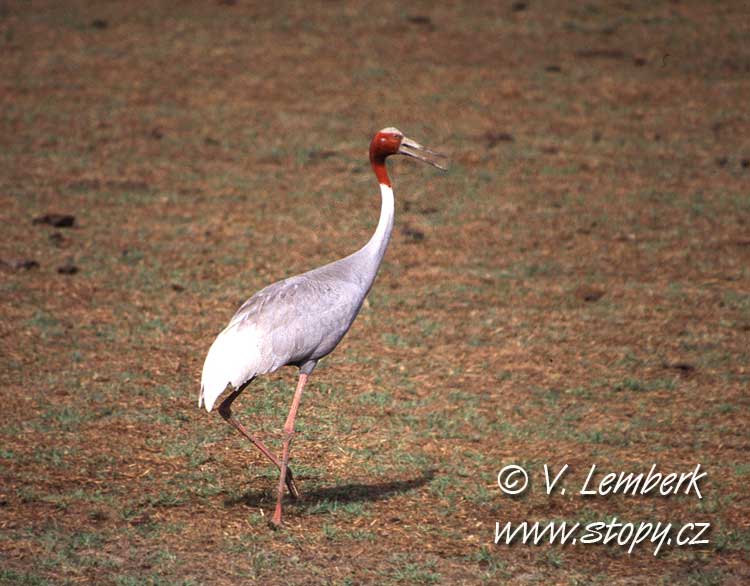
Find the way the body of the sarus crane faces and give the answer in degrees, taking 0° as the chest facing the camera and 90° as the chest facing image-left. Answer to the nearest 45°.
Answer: approximately 270°
